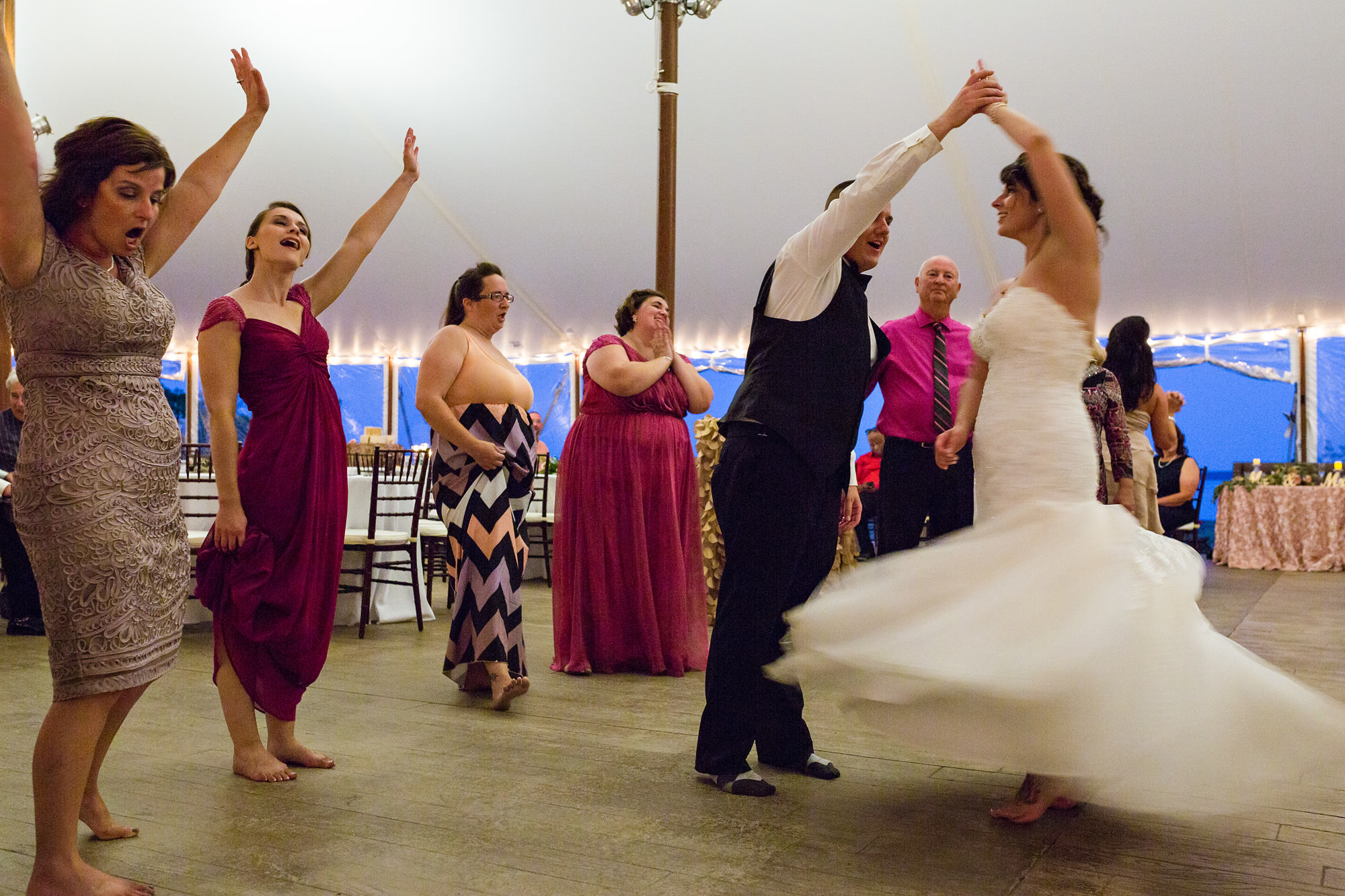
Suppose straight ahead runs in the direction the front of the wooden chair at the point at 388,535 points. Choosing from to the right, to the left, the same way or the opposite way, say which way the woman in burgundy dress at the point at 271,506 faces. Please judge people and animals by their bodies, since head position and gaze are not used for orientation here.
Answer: the opposite way

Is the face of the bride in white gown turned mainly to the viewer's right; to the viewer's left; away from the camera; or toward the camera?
to the viewer's left

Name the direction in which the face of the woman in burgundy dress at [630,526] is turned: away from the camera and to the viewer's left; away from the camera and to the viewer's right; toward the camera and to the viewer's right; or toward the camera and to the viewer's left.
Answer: toward the camera and to the viewer's right

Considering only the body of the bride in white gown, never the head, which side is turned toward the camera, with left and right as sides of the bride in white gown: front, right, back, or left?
left

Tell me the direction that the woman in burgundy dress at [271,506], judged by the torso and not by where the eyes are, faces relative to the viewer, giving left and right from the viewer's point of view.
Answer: facing the viewer and to the right of the viewer

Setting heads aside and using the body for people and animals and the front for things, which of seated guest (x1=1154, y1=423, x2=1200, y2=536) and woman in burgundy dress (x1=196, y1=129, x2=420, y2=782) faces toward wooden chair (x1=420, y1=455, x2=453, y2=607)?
the seated guest

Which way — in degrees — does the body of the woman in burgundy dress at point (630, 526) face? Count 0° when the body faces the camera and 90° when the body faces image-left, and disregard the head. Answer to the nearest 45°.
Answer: approximately 315°

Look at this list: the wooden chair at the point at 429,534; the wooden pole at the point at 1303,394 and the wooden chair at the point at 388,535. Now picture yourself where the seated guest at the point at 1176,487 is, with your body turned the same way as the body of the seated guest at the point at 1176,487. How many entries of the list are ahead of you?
2

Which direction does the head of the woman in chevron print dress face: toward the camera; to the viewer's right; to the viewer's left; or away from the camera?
to the viewer's right

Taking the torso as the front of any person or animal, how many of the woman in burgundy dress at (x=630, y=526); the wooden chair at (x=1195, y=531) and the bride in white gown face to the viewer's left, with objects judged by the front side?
2

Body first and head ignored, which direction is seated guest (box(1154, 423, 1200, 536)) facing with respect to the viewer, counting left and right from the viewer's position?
facing the viewer and to the left of the viewer

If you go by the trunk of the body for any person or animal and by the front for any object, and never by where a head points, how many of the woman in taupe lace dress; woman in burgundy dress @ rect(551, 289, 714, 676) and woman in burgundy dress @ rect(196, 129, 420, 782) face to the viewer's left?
0

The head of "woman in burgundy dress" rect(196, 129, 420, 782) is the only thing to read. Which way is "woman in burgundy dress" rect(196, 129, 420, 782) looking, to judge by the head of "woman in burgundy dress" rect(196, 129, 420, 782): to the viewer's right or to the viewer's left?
to the viewer's right

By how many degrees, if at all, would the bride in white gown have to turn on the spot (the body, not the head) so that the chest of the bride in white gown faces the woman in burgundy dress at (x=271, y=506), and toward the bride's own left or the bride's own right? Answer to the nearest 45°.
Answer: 0° — they already face them

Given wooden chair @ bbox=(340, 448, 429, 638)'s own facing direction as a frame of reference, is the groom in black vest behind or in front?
behind
